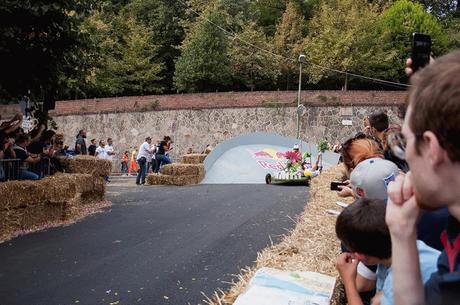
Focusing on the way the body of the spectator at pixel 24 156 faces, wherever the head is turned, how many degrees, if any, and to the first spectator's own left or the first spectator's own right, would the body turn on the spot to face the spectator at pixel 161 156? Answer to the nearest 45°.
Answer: approximately 45° to the first spectator's own left

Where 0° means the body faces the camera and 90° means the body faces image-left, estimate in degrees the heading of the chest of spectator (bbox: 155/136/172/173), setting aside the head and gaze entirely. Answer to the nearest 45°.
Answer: approximately 270°

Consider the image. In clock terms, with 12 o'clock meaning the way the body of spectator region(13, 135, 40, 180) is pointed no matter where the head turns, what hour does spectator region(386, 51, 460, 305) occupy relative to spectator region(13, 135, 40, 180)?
spectator region(386, 51, 460, 305) is roughly at 3 o'clock from spectator region(13, 135, 40, 180).

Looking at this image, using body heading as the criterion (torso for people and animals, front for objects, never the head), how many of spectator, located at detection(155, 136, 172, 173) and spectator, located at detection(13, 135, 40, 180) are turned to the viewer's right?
2

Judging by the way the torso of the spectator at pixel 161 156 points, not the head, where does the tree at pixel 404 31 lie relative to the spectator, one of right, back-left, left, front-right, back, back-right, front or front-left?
front-left

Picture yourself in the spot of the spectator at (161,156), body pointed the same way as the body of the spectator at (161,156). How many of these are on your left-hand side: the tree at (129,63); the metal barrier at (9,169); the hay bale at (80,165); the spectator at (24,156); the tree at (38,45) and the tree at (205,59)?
2

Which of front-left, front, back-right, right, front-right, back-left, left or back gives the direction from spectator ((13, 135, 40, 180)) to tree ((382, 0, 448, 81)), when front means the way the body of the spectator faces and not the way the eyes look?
front-left

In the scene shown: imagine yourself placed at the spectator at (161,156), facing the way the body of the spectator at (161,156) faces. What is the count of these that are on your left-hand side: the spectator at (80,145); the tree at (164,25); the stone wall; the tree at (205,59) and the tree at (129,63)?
4

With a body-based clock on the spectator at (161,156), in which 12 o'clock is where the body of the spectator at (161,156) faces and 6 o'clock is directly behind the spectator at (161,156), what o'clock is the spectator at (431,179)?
the spectator at (431,179) is roughly at 3 o'clock from the spectator at (161,156).

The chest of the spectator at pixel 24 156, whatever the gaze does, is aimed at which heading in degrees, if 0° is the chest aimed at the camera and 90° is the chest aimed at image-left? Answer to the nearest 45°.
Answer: approximately 270°

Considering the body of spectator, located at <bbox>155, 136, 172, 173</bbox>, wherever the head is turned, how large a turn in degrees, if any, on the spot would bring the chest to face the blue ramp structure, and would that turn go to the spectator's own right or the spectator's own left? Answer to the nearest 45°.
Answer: approximately 45° to the spectator's own left

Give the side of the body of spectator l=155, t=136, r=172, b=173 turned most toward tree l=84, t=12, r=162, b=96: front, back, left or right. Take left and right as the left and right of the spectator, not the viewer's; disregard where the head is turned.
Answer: left
